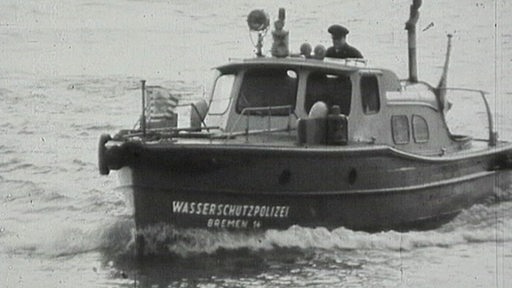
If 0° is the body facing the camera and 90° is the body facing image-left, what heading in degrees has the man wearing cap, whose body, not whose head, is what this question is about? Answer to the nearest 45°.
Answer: approximately 45°

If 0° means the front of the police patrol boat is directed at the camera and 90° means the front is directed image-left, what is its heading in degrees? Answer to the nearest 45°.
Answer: approximately 45°
